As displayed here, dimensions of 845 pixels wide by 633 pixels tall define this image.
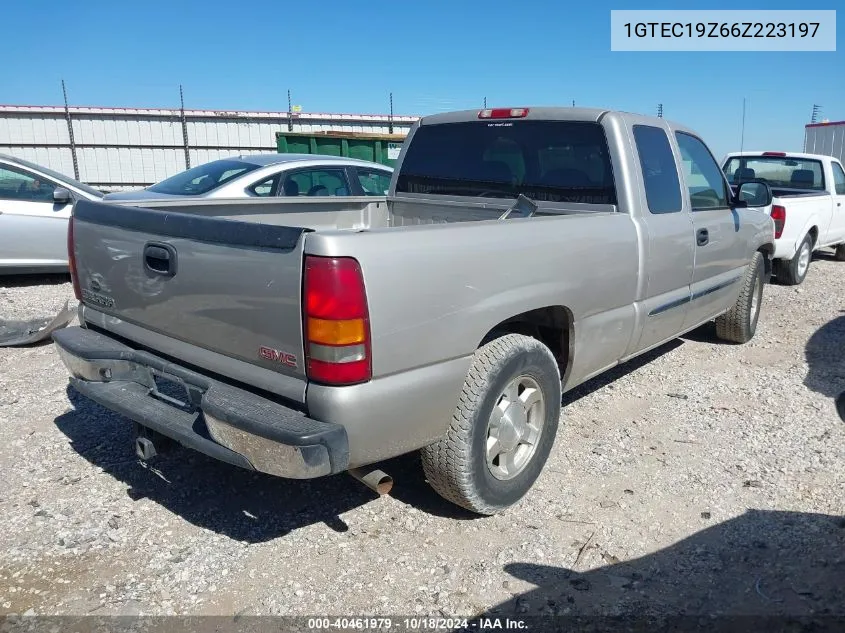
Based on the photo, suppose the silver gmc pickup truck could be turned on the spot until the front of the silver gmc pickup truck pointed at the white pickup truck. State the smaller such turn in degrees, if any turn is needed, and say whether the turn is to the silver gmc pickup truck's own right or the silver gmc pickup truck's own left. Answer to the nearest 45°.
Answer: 0° — it already faces it

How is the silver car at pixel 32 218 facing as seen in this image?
to the viewer's right

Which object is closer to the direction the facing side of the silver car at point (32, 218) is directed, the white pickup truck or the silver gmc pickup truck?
the white pickup truck

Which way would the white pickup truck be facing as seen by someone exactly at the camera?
facing away from the viewer and to the right of the viewer

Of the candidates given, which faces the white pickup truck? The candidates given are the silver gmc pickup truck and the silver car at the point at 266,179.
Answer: the silver gmc pickup truck

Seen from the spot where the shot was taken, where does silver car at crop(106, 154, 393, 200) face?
facing the viewer and to the left of the viewer

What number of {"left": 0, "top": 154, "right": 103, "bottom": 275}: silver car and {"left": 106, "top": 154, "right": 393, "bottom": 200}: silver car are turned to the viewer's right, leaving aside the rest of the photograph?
1

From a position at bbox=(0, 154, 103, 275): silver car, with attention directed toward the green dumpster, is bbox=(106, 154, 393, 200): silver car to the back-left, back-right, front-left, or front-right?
front-right

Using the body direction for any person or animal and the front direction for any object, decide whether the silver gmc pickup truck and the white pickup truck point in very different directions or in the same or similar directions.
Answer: same or similar directions

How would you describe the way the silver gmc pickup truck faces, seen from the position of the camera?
facing away from the viewer and to the right of the viewer
